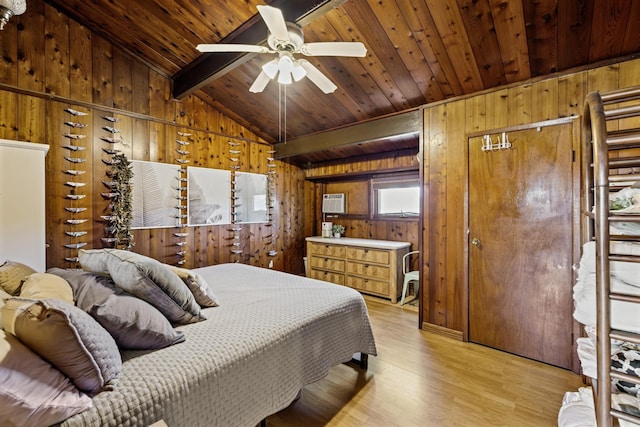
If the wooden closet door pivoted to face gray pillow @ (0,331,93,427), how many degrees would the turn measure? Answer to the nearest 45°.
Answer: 0° — it already faces it

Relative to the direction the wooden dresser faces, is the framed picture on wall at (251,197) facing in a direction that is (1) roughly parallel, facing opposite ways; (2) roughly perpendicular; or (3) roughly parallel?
roughly perpendicular

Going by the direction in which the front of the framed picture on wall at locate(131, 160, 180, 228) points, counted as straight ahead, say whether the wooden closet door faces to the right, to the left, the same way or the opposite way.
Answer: to the right

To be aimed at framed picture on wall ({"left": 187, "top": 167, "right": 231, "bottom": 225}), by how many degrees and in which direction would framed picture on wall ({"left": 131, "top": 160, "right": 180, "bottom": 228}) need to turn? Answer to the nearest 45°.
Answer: approximately 45° to its left

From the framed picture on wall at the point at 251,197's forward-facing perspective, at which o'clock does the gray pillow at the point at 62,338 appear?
The gray pillow is roughly at 2 o'clock from the framed picture on wall.

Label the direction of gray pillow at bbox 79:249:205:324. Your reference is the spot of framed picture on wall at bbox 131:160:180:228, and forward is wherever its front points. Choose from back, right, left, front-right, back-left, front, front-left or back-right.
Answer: front-right

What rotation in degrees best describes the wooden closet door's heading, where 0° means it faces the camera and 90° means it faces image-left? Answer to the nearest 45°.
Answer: approximately 45°

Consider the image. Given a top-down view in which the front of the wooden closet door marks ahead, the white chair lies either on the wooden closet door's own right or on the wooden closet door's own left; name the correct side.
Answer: on the wooden closet door's own right

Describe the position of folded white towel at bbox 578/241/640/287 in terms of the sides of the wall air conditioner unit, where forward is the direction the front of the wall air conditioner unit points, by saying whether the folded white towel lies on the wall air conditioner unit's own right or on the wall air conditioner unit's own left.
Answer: on the wall air conditioner unit's own left

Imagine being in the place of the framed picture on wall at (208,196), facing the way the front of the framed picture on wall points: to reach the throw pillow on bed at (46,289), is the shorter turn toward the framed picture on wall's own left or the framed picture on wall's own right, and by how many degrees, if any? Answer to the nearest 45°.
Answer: approximately 45° to the framed picture on wall's own right
